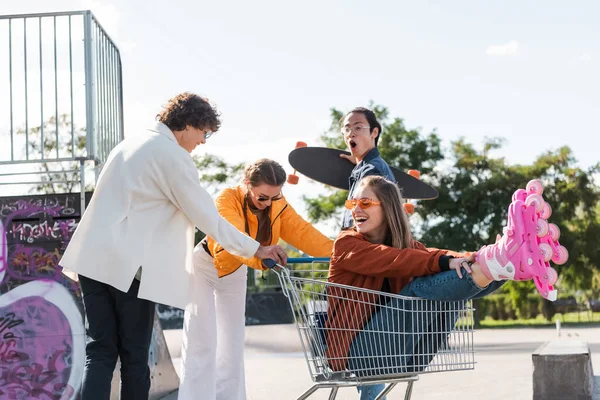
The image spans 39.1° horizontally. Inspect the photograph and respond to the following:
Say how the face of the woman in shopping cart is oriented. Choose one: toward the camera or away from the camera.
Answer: toward the camera

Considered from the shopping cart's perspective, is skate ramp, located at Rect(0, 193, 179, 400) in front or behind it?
behind

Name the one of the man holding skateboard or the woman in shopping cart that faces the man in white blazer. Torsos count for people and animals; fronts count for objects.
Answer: the man holding skateboard

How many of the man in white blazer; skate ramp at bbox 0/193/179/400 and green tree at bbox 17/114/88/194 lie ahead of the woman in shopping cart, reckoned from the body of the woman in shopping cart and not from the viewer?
0

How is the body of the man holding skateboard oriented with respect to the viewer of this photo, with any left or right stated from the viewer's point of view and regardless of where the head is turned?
facing the viewer and to the left of the viewer

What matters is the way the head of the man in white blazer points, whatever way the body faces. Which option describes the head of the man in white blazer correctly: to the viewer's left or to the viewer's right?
to the viewer's right

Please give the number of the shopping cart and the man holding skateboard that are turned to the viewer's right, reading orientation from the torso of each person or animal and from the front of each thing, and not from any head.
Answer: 1

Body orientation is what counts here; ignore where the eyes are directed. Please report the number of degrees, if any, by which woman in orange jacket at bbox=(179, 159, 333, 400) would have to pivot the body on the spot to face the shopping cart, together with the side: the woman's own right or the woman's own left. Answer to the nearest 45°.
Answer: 0° — they already face it

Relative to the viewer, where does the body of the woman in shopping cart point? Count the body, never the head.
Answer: to the viewer's right

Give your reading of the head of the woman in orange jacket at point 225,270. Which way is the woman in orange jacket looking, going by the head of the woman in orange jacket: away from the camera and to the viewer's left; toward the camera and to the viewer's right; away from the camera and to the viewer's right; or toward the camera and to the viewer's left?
toward the camera and to the viewer's right

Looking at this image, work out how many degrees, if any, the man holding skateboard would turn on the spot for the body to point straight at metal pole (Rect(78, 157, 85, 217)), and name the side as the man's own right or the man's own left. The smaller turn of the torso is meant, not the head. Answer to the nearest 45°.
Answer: approximately 45° to the man's own right

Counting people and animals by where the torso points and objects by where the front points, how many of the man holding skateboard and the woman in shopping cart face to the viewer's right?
1

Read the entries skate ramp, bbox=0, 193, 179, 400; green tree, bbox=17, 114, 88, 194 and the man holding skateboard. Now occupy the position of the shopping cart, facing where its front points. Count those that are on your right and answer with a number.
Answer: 0

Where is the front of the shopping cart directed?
to the viewer's right
